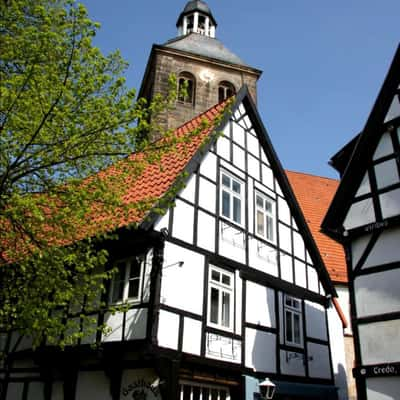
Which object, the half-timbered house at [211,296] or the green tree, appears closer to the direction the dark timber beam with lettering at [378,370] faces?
the green tree

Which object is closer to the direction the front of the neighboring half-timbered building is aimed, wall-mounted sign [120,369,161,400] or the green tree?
the green tree

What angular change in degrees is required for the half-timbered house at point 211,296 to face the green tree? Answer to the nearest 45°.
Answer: approximately 90° to its right

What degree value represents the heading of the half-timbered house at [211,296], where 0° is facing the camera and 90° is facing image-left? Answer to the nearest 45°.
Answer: approximately 315°

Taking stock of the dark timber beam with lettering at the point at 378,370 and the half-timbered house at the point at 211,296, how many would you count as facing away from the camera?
0

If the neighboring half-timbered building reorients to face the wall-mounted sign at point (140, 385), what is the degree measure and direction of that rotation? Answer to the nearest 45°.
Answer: approximately 45° to its right

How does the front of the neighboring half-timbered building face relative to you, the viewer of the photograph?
facing the viewer and to the left of the viewer

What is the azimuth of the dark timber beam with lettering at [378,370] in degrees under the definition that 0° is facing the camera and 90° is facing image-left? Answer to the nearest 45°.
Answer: approximately 45°
